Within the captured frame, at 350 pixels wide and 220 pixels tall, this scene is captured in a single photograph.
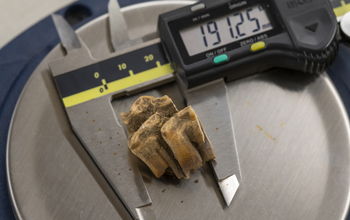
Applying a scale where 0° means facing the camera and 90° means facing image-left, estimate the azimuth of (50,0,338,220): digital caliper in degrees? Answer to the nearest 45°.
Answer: approximately 0°
